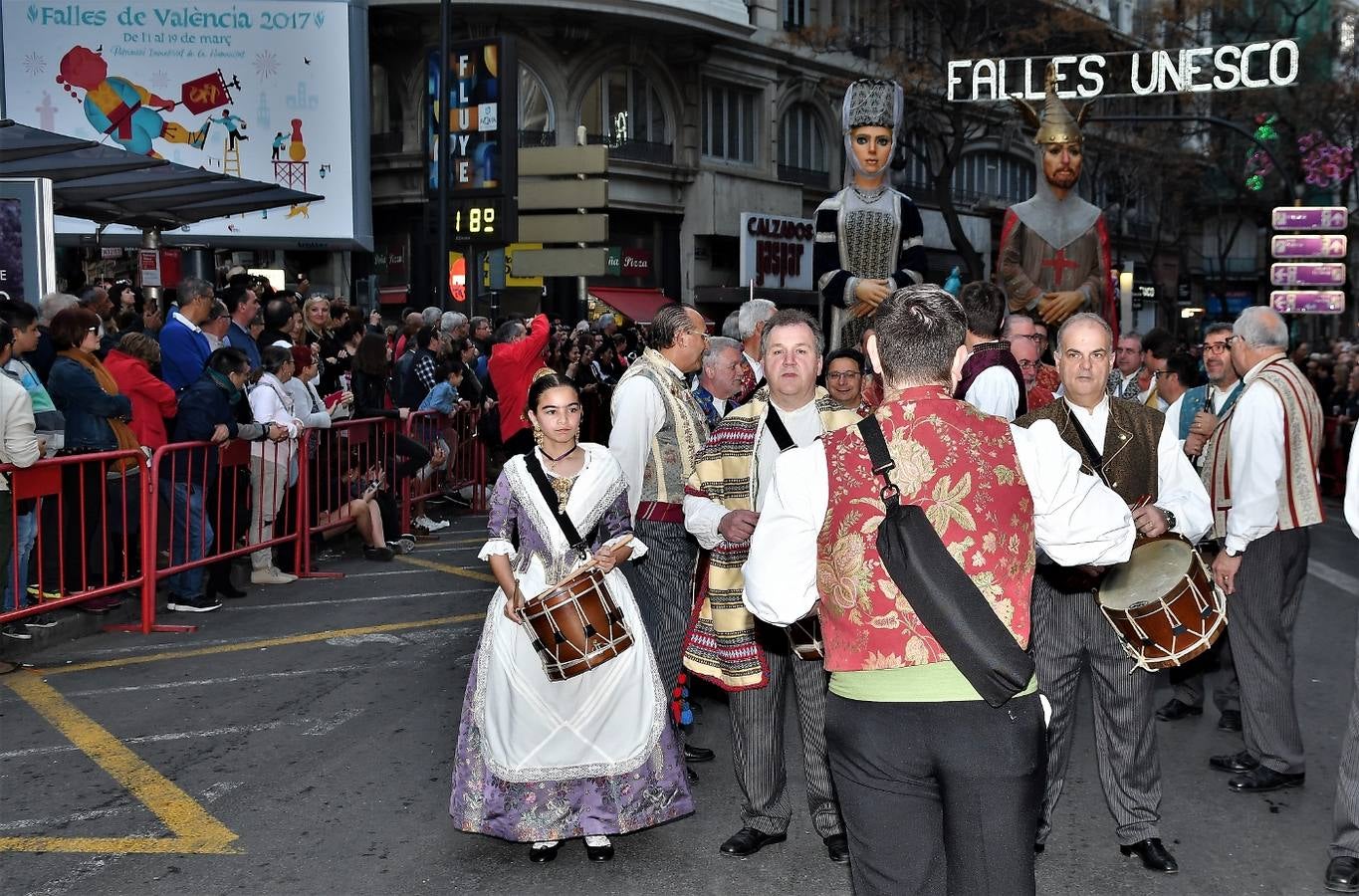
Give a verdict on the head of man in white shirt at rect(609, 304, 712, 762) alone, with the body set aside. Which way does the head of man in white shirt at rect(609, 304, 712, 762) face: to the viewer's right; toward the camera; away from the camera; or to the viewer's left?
to the viewer's right

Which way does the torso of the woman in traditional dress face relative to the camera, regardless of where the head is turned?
toward the camera

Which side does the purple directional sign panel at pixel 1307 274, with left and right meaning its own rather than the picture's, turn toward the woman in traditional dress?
front

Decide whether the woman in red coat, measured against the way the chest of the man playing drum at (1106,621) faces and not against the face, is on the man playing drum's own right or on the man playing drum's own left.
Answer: on the man playing drum's own right

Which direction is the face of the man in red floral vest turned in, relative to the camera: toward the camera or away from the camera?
away from the camera

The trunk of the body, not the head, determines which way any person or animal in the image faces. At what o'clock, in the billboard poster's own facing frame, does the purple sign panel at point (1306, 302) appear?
The purple sign panel is roughly at 10 o'clock from the billboard poster.

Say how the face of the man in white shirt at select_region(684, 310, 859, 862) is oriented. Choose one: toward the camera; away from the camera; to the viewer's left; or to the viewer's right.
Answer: toward the camera

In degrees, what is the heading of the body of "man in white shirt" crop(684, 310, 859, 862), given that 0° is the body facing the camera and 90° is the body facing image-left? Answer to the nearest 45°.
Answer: approximately 0°

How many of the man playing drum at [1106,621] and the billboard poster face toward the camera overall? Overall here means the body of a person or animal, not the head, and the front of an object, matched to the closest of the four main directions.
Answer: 2

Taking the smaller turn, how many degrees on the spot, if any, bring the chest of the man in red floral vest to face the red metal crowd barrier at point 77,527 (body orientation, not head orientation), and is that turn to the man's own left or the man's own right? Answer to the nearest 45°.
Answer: approximately 45° to the man's own left

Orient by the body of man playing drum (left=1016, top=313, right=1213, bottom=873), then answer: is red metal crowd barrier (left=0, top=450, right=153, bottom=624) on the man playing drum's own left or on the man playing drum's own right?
on the man playing drum's own right

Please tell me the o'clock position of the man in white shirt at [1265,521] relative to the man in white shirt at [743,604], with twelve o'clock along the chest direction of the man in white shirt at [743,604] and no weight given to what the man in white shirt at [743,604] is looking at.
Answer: the man in white shirt at [1265,521] is roughly at 8 o'clock from the man in white shirt at [743,604].

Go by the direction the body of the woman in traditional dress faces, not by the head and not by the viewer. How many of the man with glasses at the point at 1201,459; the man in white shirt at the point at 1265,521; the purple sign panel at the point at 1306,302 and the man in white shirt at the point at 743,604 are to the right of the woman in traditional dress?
0

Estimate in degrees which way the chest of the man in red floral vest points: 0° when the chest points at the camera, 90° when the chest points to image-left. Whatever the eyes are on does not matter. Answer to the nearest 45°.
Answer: approximately 180°

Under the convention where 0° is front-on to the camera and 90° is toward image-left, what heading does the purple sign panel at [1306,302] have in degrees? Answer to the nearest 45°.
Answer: approximately 0°

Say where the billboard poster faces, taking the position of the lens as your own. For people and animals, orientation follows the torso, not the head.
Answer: facing the viewer
